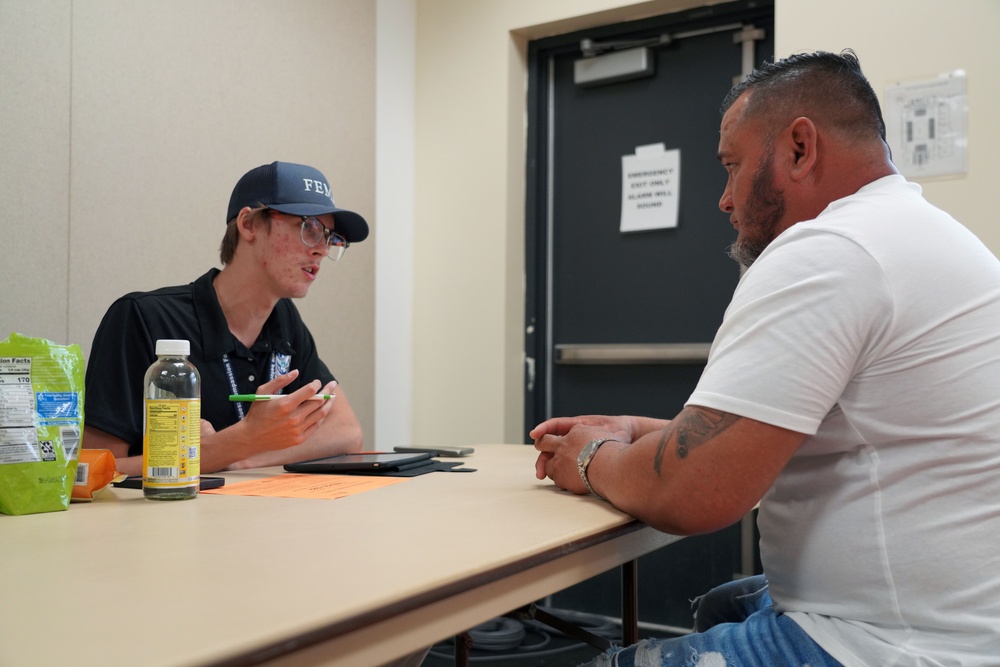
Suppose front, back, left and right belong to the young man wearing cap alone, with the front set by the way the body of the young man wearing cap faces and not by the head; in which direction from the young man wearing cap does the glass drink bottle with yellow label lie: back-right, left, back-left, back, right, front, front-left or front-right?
front-right

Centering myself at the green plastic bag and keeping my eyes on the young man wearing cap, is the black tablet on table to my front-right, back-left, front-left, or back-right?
front-right

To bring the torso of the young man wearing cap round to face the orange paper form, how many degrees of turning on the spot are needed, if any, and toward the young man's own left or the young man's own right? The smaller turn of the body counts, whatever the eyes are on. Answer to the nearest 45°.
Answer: approximately 45° to the young man's own right

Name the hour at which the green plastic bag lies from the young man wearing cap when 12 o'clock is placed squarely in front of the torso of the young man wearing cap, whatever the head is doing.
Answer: The green plastic bag is roughly at 2 o'clock from the young man wearing cap.

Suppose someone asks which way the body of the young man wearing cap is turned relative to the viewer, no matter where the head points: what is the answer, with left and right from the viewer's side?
facing the viewer and to the right of the viewer
